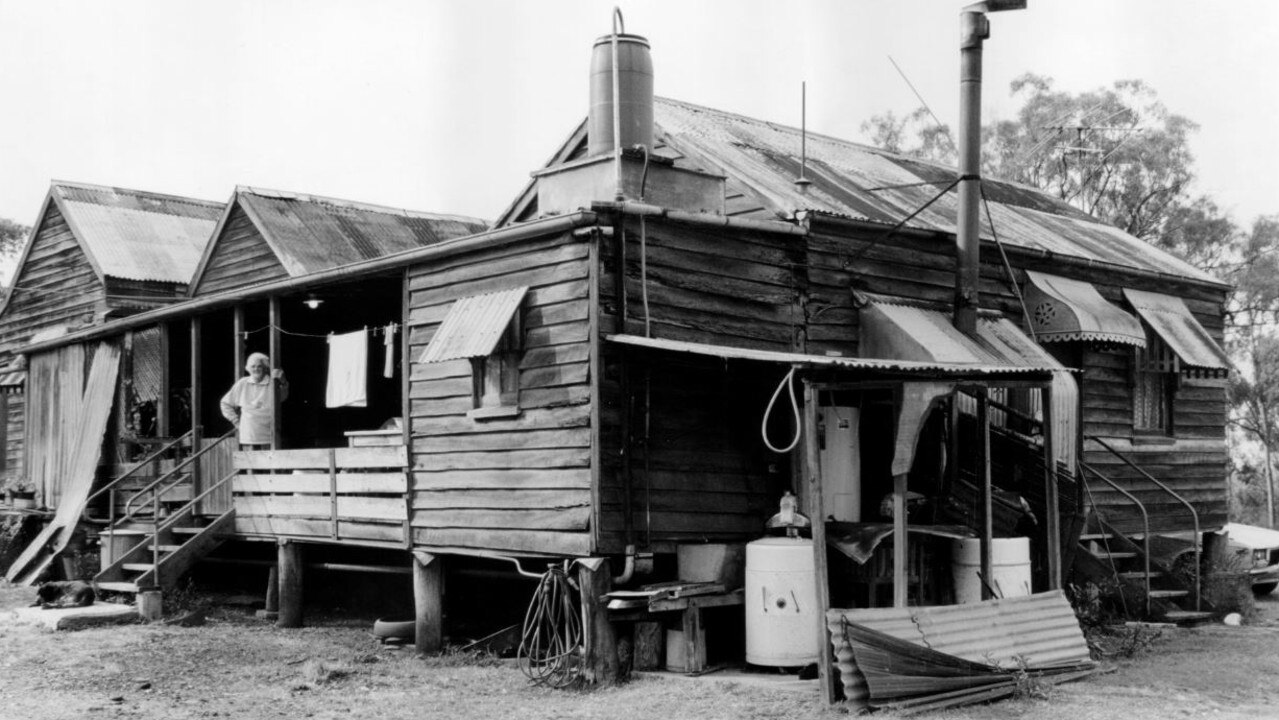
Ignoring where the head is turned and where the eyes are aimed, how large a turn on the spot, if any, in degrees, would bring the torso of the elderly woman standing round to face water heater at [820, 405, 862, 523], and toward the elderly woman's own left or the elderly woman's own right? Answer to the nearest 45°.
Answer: approximately 45° to the elderly woman's own left

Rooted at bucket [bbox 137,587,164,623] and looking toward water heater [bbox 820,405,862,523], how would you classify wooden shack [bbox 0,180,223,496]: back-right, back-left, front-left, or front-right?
back-left

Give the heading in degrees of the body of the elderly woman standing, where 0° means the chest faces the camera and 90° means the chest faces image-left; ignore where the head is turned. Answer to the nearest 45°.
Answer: approximately 0°

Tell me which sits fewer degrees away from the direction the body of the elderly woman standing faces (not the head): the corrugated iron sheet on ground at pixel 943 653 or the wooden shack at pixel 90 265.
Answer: the corrugated iron sheet on ground

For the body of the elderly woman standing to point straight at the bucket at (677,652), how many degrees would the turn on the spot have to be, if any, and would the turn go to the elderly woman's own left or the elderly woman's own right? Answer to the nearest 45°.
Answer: approximately 45° to the elderly woman's own left

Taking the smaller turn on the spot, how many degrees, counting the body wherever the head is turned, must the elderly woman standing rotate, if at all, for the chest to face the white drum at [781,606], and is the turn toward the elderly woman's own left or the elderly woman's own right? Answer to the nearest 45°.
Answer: approximately 45° to the elderly woman's own left

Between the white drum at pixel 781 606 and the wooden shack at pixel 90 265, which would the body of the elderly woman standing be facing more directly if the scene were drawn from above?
the white drum
